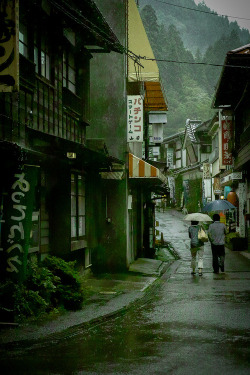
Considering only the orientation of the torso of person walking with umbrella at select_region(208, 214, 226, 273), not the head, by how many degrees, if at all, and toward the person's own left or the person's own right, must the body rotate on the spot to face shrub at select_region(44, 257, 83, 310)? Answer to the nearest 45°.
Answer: approximately 180°

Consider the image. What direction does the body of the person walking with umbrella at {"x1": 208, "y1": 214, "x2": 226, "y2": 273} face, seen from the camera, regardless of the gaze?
away from the camera

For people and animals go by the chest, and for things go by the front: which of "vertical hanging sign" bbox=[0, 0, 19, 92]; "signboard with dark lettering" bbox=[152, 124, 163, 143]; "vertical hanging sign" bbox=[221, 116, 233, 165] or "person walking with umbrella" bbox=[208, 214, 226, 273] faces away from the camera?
the person walking with umbrella

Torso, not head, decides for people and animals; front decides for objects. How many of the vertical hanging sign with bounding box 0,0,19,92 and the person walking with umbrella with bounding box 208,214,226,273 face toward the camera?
1

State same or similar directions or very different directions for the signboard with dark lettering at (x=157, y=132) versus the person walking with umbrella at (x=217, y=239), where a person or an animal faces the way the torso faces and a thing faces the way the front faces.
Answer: very different directions

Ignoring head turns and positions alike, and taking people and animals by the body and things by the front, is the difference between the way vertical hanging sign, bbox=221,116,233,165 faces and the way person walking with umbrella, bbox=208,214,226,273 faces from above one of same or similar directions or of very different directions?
very different directions

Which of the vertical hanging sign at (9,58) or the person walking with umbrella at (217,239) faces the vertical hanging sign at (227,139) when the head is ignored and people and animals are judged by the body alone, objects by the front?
the person walking with umbrella

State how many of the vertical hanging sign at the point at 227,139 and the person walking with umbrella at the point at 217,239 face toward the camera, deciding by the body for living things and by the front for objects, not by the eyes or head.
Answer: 1

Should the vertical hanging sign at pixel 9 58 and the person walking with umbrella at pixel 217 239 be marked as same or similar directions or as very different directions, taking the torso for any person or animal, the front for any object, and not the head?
very different directions

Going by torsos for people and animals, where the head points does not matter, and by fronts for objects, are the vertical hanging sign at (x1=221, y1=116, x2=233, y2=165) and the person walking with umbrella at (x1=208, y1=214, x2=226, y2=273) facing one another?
yes

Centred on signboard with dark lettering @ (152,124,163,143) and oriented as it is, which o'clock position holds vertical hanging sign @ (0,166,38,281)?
The vertical hanging sign is roughly at 12 o'clock from the signboard with dark lettering.

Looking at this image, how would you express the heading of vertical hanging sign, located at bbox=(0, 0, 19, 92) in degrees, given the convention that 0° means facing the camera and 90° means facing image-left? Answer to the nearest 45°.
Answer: approximately 0°
